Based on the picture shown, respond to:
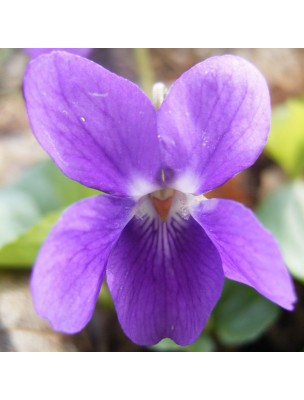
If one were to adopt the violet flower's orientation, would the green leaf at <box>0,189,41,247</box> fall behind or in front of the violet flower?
behind

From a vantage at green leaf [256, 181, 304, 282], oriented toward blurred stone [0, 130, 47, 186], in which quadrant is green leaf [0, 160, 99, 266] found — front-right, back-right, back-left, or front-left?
front-left

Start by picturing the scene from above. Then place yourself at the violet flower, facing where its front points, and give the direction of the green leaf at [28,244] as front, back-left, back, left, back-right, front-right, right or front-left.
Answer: back-right

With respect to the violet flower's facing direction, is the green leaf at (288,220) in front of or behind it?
behind

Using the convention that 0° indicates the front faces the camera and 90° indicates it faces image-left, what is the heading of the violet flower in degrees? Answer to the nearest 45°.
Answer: approximately 0°

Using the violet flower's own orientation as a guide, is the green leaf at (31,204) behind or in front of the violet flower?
behind
